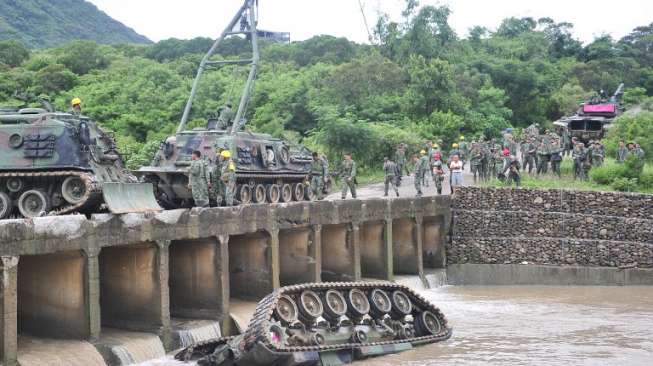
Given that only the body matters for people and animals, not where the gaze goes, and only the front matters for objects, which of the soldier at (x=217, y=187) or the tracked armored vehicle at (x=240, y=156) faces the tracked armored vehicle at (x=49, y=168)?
the tracked armored vehicle at (x=240, y=156)

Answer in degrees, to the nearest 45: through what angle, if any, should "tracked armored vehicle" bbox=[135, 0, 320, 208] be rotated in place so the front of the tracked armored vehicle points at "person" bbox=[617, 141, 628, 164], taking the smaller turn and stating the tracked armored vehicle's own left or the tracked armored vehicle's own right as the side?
approximately 135° to the tracked armored vehicle's own left

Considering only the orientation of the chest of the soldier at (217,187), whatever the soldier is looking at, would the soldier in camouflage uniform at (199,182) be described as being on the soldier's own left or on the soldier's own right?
on the soldier's own right

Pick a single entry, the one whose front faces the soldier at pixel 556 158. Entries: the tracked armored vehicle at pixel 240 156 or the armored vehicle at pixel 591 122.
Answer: the armored vehicle

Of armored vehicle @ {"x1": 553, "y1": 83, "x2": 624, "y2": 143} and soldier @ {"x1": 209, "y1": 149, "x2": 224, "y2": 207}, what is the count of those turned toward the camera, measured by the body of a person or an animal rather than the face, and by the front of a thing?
1
